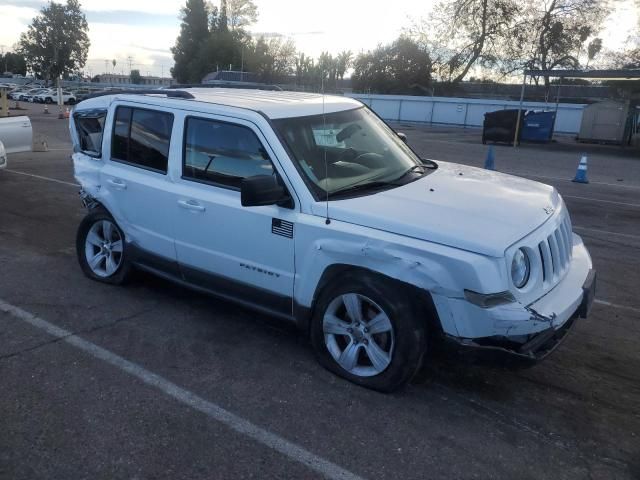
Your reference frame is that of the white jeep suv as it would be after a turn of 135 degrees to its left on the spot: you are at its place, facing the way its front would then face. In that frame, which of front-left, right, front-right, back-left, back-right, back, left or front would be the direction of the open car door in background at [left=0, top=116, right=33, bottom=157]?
front-left

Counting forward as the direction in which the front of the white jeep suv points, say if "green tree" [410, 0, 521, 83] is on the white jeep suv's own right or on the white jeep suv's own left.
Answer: on the white jeep suv's own left

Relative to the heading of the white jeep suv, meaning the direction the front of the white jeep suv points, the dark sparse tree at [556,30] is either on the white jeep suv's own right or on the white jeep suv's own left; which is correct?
on the white jeep suv's own left

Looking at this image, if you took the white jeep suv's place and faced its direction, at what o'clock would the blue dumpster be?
The blue dumpster is roughly at 8 o'clock from the white jeep suv.

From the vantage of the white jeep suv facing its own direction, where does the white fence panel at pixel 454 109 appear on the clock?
The white fence panel is roughly at 8 o'clock from the white jeep suv.

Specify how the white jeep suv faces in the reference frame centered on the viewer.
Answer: facing the viewer and to the right of the viewer

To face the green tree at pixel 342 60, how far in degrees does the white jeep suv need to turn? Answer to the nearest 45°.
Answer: approximately 135° to its left
